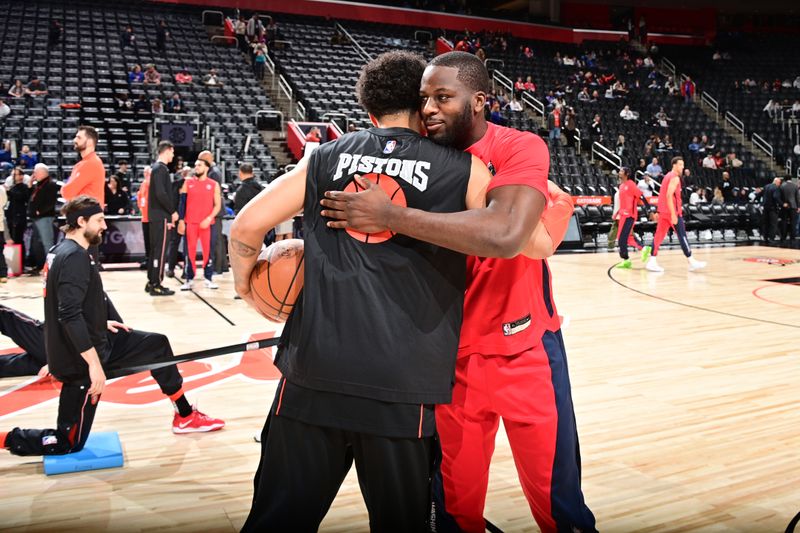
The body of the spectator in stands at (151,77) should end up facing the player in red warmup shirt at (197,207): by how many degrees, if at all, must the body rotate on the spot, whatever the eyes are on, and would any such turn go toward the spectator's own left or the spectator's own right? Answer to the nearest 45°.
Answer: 0° — they already face them

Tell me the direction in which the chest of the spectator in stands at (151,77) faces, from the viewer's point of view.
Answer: toward the camera

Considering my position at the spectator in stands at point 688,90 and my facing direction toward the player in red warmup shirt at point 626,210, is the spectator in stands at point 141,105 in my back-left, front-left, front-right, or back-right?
front-right

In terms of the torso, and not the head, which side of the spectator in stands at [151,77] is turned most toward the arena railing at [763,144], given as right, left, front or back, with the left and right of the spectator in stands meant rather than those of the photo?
left

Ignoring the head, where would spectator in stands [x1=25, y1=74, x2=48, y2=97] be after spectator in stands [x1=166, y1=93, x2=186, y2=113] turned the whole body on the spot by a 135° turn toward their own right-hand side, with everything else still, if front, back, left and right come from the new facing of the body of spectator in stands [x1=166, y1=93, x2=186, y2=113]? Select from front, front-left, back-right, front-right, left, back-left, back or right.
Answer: front-left

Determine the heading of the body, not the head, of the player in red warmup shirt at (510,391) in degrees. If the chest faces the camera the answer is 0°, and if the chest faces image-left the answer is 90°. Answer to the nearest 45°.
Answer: approximately 45°

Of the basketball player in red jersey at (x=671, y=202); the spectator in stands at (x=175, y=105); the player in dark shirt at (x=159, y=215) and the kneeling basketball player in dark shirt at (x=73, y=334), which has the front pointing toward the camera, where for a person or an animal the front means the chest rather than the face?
the spectator in stands

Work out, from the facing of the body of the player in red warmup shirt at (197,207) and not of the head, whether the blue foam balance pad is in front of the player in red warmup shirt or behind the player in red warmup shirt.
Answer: in front

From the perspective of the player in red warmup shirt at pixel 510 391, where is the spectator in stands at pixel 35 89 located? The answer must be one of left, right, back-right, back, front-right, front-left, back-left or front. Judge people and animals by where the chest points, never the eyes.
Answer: right

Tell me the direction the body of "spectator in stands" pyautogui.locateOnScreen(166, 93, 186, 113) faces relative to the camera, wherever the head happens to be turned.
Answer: toward the camera

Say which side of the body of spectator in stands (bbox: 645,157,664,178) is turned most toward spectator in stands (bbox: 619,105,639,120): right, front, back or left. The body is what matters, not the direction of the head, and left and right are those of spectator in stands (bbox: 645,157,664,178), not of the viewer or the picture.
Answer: back

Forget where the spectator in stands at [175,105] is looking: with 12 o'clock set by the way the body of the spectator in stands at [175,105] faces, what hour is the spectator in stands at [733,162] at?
the spectator in stands at [733,162] is roughly at 9 o'clock from the spectator in stands at [175,105].

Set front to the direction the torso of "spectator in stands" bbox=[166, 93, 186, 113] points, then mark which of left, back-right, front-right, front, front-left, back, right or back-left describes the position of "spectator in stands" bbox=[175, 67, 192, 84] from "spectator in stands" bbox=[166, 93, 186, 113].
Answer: back

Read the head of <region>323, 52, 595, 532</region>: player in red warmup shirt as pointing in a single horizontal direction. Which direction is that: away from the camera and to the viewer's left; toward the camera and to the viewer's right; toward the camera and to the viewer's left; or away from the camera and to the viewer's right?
toward the camera and to the viewer's left

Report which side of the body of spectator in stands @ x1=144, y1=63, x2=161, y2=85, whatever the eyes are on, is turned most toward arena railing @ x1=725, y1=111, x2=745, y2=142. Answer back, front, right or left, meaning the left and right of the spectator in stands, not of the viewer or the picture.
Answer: left
